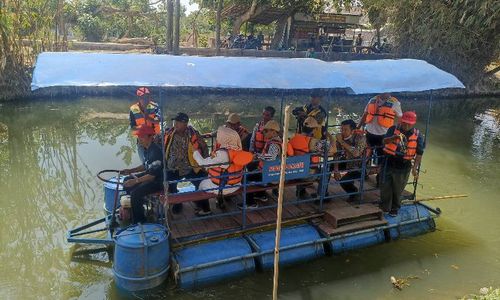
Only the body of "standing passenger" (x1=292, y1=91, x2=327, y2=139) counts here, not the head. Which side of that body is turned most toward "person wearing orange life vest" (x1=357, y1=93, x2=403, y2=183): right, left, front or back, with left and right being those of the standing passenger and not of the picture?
left

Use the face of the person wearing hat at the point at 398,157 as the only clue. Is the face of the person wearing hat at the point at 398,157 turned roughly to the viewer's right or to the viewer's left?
to the viewer's left

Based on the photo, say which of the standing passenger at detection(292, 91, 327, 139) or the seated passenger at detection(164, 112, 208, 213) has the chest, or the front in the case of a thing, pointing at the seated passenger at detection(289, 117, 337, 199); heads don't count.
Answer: the standing passenger at detection(292, 91, 327, 139)

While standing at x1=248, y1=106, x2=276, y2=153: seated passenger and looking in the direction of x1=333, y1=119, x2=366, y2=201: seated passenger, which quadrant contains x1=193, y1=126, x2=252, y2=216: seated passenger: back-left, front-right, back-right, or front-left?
back-right

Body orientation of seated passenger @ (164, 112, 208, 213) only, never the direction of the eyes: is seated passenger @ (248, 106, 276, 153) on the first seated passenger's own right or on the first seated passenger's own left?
on the first seated passenger's own left

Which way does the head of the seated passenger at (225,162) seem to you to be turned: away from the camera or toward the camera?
away from the camera

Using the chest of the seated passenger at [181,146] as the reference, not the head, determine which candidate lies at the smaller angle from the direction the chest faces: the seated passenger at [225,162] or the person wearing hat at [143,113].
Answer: the seated passenger

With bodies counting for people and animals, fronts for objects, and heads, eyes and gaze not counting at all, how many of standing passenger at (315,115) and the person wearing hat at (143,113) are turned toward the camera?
2

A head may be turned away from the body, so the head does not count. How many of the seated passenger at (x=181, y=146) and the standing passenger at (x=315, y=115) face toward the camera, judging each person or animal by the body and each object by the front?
2
